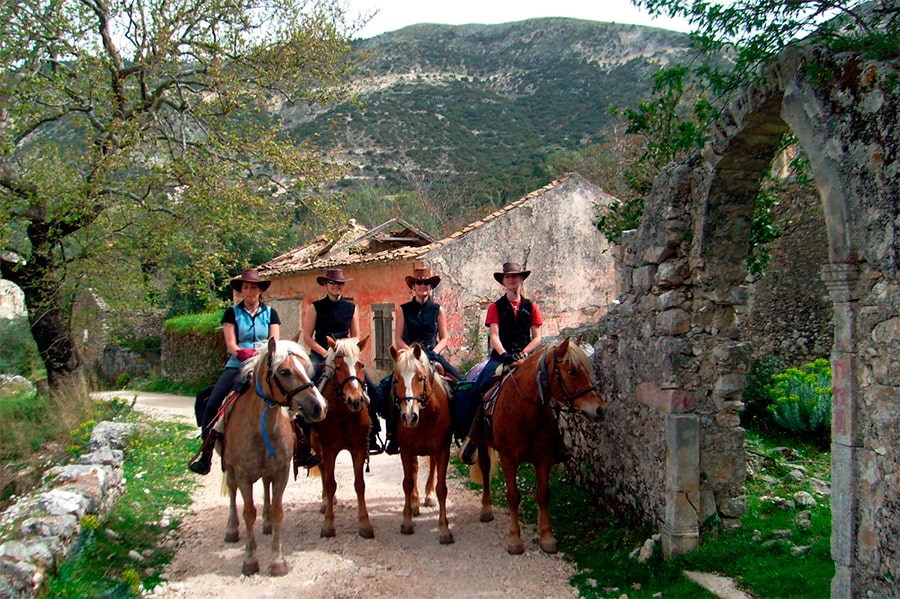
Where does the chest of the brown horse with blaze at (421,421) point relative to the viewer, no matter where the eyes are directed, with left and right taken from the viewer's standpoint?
facing the viewer

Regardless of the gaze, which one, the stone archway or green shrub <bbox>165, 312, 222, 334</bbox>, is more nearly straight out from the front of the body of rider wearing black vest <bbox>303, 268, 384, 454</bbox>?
the stone archway

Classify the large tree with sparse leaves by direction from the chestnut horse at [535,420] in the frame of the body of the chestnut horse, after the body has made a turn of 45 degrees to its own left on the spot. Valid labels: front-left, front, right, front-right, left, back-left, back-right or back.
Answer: back-left

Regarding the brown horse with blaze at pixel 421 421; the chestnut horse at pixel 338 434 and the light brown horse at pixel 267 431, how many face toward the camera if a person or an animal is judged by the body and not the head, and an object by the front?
3

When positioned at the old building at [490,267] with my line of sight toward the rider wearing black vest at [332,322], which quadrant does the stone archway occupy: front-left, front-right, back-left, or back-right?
front-left

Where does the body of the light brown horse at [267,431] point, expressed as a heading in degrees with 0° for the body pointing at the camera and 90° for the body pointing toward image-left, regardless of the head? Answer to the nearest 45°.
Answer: approximately 0°

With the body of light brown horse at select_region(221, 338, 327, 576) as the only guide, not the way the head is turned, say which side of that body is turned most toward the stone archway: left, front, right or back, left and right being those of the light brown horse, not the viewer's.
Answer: left

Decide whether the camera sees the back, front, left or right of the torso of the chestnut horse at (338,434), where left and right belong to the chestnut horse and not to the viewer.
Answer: front

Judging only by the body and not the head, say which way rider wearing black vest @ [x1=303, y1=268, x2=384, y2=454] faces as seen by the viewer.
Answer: toward the camera

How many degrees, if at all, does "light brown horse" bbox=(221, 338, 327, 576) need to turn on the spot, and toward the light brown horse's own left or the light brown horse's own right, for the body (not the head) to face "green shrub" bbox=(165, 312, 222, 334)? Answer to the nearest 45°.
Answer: approximately 180°

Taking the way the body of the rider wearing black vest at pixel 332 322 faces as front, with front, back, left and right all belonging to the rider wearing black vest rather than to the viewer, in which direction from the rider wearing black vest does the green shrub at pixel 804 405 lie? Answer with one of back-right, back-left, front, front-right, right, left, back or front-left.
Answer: left

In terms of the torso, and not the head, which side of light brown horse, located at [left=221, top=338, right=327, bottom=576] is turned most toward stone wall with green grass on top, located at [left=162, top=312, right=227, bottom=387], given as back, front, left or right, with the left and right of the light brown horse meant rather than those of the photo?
back

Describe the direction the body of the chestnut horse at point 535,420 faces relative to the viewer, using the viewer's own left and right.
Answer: facing the viewer and to the right of the viewer

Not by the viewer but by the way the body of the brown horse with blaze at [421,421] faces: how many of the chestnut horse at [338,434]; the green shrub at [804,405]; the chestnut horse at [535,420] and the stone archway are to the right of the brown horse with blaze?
1

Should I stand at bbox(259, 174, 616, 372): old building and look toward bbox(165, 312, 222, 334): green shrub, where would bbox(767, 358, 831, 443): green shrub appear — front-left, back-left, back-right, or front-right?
back-left

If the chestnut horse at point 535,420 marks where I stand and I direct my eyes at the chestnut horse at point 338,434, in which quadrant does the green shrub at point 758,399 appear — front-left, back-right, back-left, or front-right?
back-right

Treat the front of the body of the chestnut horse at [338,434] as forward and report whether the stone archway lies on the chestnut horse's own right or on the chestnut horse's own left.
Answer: on the chestnut horse's own left
